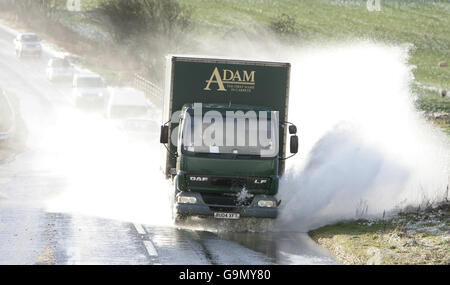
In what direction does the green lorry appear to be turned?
toward the camera

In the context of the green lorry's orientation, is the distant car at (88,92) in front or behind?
behind
